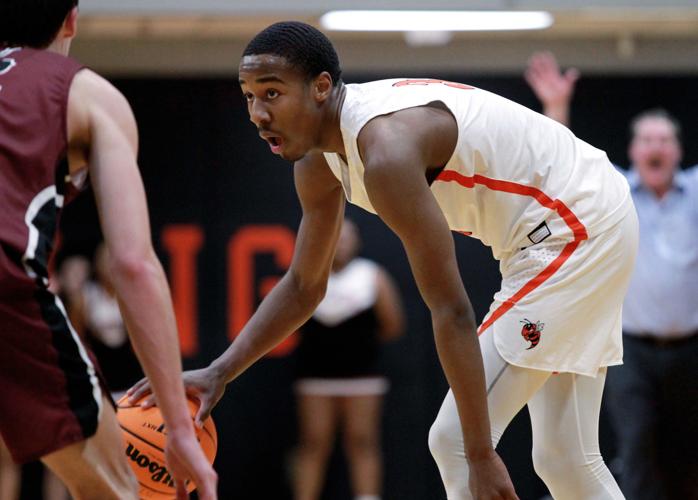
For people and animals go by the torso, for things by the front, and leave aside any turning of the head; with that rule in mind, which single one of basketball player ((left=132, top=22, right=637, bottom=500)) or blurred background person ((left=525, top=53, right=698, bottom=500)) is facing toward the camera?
the blurred background person

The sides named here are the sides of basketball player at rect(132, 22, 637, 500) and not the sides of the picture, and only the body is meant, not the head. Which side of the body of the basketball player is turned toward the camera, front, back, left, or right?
left

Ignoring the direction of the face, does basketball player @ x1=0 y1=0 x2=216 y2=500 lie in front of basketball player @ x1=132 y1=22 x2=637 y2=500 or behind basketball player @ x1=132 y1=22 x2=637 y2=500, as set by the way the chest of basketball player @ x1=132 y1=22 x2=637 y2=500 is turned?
in front

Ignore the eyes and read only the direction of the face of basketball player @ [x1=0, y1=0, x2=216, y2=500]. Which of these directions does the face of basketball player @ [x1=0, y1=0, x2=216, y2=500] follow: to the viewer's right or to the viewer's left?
to the viewer's right

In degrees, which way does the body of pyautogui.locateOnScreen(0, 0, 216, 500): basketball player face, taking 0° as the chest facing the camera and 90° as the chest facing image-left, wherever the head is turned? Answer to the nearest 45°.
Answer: approximately 225°

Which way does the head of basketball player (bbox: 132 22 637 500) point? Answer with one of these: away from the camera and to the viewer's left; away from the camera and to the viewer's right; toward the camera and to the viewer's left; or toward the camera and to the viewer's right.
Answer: toward the camera and to the viewer's left

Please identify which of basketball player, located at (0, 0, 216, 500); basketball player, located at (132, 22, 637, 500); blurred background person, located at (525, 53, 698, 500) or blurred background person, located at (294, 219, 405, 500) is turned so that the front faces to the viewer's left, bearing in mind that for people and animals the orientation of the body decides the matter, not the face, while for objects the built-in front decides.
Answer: basketball player, located at (132, 22, 637, 500)

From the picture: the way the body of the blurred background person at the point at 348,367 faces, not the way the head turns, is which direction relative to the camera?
toward the camera

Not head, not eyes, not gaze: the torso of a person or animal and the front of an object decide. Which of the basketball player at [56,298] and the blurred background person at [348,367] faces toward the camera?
the blurred background person

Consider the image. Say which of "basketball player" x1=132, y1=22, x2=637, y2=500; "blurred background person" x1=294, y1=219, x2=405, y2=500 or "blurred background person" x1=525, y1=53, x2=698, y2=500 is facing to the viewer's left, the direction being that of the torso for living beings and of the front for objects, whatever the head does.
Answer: the basketball player

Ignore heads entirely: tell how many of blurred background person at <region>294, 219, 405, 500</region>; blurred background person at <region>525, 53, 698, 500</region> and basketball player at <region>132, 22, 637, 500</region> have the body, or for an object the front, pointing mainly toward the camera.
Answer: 2

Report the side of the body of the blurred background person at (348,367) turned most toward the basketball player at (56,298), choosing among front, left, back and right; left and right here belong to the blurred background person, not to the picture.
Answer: front

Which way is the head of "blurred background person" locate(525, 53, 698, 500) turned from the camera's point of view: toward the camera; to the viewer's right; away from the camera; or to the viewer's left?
toward the camera

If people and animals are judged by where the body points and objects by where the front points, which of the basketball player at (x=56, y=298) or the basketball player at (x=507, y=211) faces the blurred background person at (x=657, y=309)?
the basketball player at (x=56, y=298)

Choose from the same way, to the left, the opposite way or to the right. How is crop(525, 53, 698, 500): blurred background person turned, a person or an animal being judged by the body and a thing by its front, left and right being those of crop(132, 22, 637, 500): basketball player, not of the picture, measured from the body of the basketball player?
to the left

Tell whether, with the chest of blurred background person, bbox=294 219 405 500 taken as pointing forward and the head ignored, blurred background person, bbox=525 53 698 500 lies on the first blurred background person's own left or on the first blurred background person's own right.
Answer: on the first blurred background person's own left
